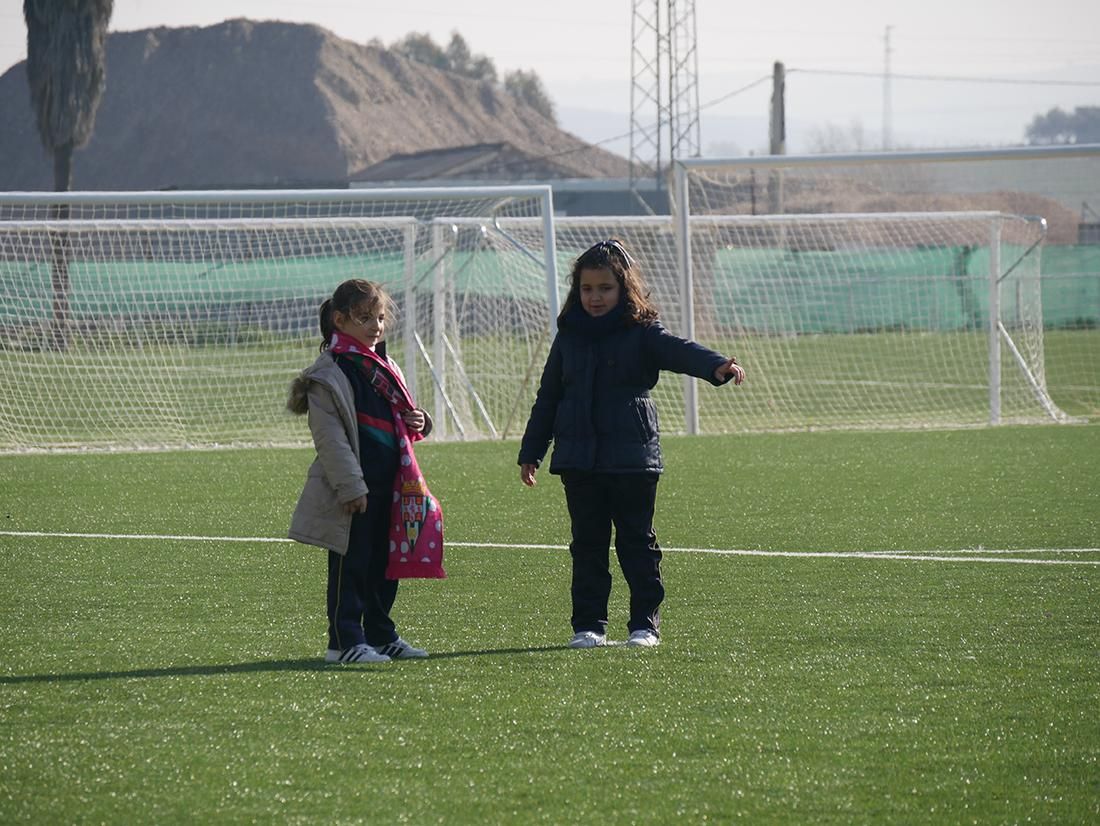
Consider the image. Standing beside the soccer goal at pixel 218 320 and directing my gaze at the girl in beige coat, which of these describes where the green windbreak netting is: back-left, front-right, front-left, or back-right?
back-left

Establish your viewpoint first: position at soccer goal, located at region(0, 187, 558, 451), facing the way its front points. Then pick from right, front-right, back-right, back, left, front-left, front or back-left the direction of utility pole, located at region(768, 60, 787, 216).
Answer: back-left

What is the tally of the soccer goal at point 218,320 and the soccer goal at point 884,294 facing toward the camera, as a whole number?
2

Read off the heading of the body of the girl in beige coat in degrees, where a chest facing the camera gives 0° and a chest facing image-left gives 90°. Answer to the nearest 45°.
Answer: approximately 315°

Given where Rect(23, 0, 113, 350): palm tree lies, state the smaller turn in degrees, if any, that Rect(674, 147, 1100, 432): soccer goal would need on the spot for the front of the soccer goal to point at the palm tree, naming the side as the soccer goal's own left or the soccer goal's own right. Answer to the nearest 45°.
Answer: approximately 90° to the soccer goal's own right

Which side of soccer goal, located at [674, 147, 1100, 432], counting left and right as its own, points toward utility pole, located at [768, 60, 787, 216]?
back

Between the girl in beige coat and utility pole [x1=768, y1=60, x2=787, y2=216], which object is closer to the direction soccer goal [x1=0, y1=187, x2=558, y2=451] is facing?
the girl in beige coat

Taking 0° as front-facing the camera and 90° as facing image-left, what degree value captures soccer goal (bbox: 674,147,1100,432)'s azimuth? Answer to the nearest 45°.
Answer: approximately 0°

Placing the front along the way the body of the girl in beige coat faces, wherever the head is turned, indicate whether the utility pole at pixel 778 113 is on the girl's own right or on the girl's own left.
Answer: on the girl's own left

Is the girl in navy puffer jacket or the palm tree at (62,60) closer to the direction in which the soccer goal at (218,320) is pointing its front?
the girl in navy puffer jacket
